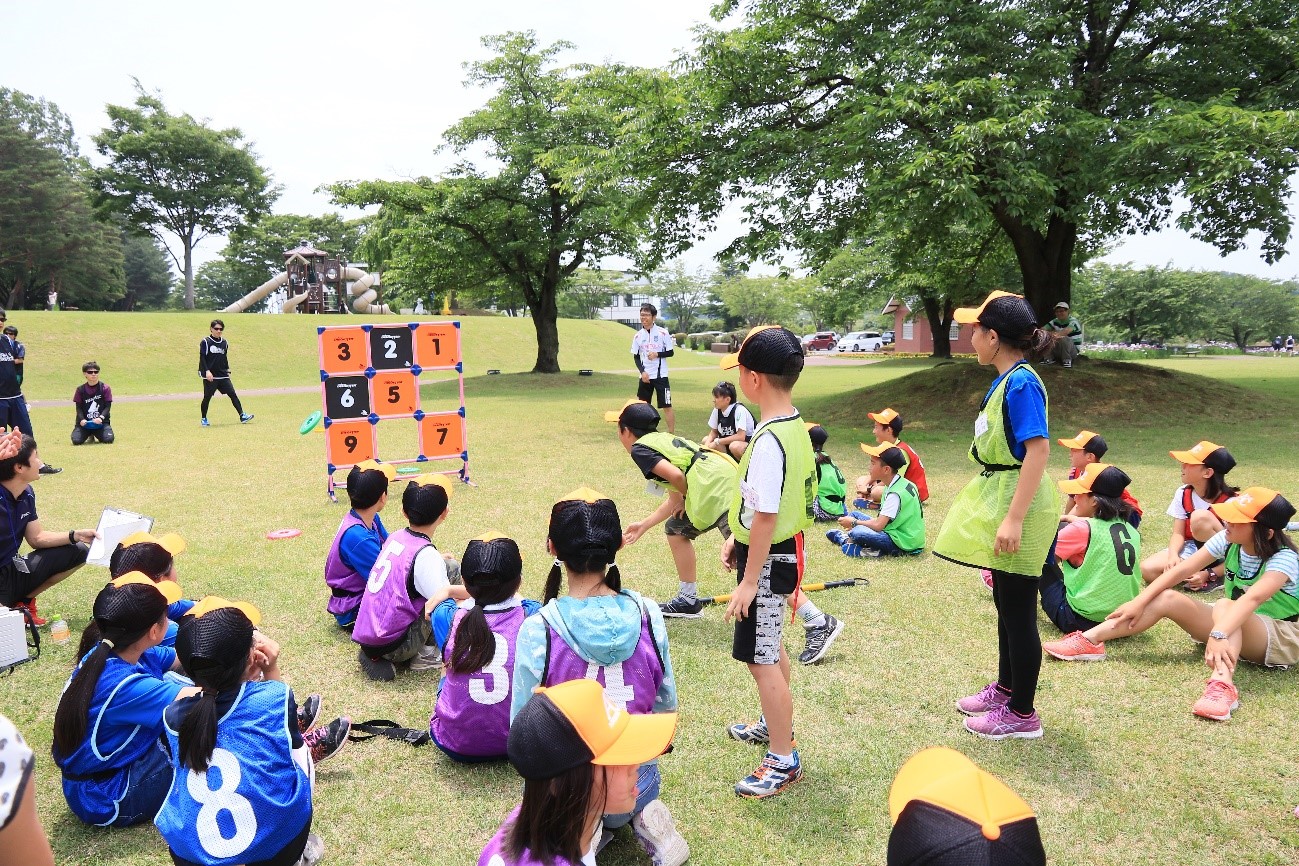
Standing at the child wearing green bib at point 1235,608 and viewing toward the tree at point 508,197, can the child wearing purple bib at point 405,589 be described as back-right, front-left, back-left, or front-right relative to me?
front-left

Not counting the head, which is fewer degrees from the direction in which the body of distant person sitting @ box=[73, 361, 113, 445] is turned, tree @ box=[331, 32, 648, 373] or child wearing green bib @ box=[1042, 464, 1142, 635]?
the child wearing green bib

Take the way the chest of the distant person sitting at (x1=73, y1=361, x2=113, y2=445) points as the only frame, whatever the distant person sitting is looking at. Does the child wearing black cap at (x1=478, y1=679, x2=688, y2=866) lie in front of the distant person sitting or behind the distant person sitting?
in front

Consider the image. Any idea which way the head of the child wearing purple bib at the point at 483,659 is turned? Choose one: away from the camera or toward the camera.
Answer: away from the camera

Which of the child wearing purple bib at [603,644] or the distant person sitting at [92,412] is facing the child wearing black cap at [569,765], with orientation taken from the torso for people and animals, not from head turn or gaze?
the distant person sitting

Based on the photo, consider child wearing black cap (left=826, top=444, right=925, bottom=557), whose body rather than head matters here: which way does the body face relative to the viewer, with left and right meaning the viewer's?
facing to the left of the viewer

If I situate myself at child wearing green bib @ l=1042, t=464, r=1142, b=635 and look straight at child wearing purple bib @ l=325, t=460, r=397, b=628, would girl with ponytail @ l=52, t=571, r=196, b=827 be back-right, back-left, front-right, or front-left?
front-left

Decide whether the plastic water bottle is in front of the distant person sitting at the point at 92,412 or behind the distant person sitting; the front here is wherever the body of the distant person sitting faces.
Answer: in front

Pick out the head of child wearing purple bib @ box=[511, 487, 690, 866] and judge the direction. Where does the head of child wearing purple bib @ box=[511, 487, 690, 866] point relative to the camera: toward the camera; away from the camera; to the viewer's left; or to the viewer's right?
away from the camera

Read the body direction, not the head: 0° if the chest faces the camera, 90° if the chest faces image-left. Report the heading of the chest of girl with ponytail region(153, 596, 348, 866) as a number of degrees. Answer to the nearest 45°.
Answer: approximately 225°

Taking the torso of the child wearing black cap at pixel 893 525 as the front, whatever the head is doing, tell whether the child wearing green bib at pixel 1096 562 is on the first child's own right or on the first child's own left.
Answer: on the first child's own left

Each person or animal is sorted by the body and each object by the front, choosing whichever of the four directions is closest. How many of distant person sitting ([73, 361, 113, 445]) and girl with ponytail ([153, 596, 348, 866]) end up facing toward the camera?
1

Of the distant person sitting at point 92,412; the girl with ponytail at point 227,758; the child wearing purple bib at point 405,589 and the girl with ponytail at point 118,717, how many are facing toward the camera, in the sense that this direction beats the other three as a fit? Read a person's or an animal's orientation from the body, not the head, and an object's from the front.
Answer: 1

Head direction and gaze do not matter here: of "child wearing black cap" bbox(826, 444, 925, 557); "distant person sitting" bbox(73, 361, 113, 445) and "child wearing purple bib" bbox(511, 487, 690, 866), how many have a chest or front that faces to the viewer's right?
0

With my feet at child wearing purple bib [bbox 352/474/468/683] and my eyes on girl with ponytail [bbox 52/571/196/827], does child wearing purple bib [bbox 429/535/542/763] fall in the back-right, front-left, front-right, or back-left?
front-left

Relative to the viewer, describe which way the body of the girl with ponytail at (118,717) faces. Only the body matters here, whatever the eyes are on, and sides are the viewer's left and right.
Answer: facing away from the viewer and to the right of the viewer

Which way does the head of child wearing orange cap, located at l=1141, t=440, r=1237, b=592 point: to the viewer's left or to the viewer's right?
to the viewer's left

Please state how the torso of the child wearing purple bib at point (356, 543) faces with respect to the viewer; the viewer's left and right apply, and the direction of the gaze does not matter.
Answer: facing away from the viewer and to the right of the viewer
